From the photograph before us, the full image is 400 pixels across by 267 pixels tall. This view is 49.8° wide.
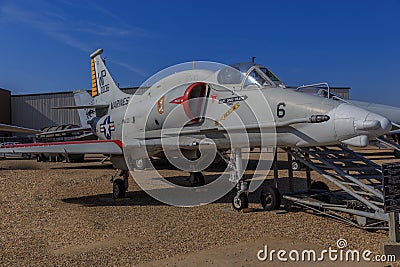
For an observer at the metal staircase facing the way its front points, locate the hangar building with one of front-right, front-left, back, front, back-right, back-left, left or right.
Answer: back-left

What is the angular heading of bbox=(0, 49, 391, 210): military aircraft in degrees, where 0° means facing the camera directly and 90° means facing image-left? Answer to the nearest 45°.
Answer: approximately 315°

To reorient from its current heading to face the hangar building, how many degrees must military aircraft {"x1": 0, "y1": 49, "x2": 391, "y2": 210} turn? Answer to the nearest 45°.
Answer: approximately 180°

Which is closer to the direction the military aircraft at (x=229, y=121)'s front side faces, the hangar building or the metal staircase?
the metal staircase

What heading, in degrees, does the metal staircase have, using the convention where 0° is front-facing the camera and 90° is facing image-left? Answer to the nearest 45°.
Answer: approximately 270°
